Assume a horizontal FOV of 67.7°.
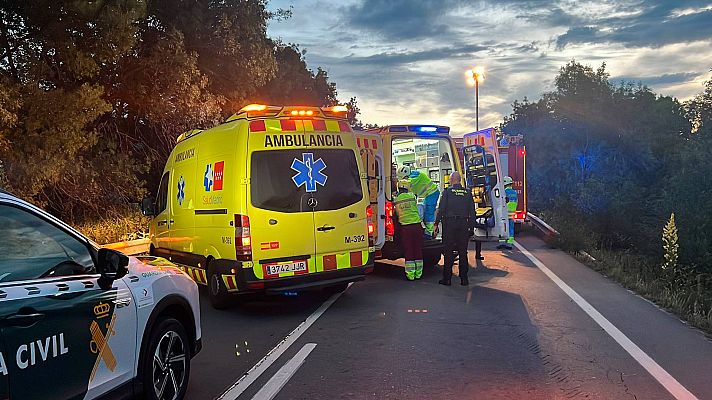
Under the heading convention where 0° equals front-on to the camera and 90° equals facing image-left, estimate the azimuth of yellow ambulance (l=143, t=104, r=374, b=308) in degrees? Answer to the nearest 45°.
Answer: approximately 135°

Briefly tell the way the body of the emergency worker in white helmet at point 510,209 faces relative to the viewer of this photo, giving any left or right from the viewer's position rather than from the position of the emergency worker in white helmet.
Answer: facing to the left of the viewer

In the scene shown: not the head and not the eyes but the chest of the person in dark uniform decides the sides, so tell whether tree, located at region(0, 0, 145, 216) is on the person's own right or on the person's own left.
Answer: on the person's own left

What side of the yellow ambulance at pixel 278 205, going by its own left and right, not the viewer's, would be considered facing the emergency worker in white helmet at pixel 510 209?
right

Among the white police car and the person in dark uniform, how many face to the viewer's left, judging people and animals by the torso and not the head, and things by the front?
0

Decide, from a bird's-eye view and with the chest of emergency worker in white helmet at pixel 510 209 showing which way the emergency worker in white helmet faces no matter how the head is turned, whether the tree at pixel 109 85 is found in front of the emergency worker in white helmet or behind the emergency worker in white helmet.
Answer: in front

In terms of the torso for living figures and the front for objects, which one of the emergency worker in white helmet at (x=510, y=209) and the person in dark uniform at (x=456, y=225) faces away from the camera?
the person in dark uniform

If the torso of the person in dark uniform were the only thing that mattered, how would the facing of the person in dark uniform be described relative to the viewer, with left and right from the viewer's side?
facing away from the viewer

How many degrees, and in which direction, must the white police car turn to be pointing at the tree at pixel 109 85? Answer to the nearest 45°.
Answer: approximately 45° to its left

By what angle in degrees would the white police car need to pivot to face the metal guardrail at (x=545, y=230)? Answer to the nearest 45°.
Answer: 0° — it already faces it

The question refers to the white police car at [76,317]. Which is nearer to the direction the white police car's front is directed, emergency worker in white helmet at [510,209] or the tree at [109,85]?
the emergency worker in white helmet

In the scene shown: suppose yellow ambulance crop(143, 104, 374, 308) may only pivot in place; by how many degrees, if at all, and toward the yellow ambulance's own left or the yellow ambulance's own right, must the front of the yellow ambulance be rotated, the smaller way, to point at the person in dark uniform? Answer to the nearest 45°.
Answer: approximately 90° to the yellow ambulance's own right
